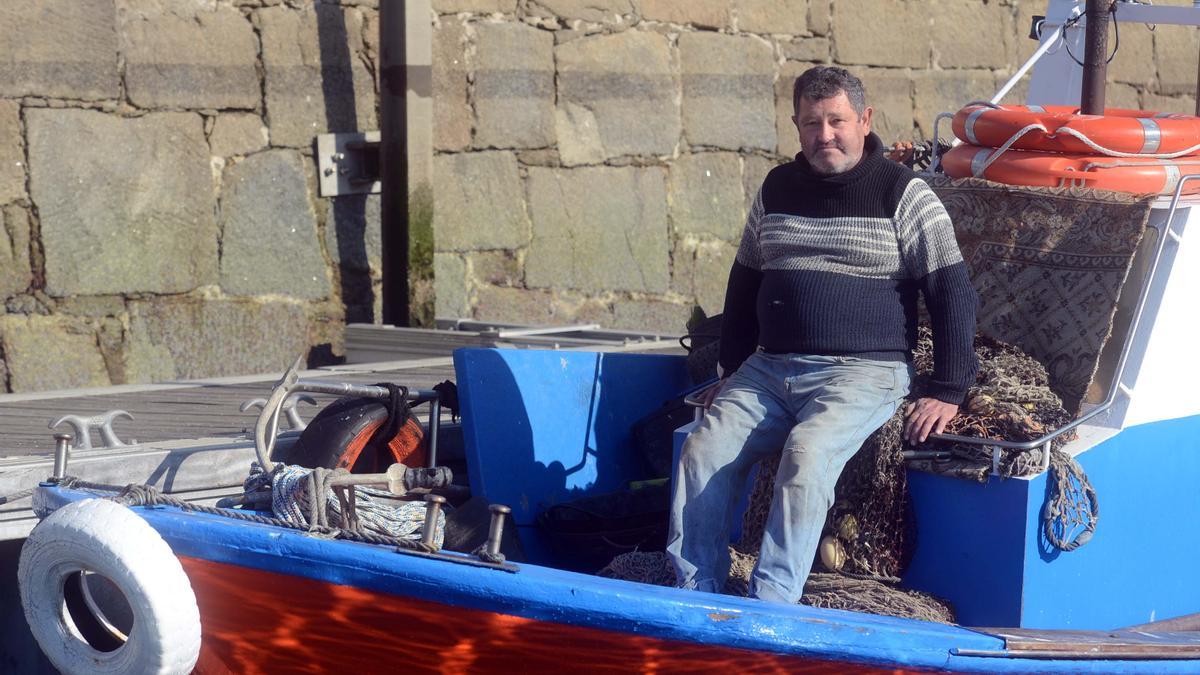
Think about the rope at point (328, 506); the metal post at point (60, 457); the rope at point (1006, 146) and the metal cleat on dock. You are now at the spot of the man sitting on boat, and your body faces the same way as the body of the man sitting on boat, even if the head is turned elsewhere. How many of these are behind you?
1

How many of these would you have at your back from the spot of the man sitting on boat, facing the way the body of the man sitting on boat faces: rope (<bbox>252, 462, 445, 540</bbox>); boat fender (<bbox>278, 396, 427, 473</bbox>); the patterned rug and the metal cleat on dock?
1

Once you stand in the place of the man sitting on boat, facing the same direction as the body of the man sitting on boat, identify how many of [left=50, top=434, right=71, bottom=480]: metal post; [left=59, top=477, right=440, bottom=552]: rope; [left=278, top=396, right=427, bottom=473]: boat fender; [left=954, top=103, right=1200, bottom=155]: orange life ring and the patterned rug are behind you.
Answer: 2

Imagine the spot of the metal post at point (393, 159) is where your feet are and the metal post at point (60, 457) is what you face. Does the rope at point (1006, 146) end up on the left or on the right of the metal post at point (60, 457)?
left

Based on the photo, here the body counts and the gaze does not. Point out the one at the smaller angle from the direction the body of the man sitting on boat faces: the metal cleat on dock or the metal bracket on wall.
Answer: the metal cleat on dock

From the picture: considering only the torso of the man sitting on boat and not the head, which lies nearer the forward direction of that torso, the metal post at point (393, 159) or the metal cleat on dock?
the metal cleat on dock

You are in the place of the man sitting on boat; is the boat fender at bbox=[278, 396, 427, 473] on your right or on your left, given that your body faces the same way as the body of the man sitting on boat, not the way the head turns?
on your right

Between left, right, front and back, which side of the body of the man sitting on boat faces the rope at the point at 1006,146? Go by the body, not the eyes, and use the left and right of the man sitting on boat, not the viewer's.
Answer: back

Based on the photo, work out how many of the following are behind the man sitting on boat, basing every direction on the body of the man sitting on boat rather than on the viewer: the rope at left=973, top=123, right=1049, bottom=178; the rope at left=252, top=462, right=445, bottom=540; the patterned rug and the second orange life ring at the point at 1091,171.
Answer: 3

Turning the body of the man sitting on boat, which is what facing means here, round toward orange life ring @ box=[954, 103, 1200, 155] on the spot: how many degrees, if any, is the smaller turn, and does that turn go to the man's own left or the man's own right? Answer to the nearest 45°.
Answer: approximately 180°

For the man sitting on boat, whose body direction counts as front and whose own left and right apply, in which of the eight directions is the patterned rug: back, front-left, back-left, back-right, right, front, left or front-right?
back

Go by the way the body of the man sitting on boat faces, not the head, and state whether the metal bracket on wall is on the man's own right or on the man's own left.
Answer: on the man's own right

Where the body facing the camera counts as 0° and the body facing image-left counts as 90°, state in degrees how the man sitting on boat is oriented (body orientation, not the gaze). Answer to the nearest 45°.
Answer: approximately 45°

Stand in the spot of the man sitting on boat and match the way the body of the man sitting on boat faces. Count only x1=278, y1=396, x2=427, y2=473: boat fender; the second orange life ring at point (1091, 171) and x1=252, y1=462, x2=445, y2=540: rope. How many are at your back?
1
